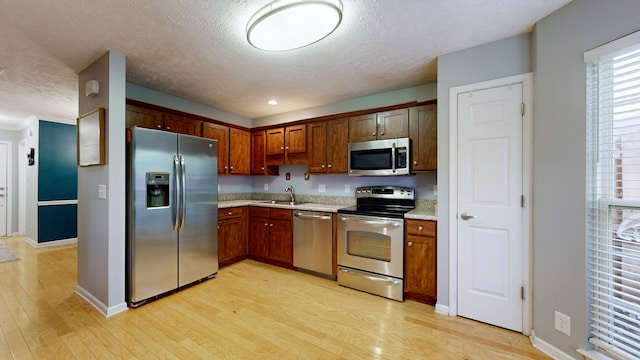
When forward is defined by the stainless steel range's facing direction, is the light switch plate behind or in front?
in front

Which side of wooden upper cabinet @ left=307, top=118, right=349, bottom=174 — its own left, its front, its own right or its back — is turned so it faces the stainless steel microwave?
left

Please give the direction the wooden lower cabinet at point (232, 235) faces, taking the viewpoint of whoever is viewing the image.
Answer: facing the viewer and to the right of the viewer

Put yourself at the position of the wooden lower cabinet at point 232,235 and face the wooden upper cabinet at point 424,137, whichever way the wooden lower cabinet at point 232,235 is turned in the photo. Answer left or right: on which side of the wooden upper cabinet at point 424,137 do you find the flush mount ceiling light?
right

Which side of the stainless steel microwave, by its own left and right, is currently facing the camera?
front

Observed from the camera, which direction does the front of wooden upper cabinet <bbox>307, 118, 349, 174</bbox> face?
facing the viewer and to the left of the viewer

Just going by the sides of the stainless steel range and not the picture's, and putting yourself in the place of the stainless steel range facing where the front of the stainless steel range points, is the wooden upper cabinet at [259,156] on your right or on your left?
on your right

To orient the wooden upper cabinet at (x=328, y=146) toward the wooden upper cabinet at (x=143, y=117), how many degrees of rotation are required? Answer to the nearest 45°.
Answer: approximately 45° to its right
